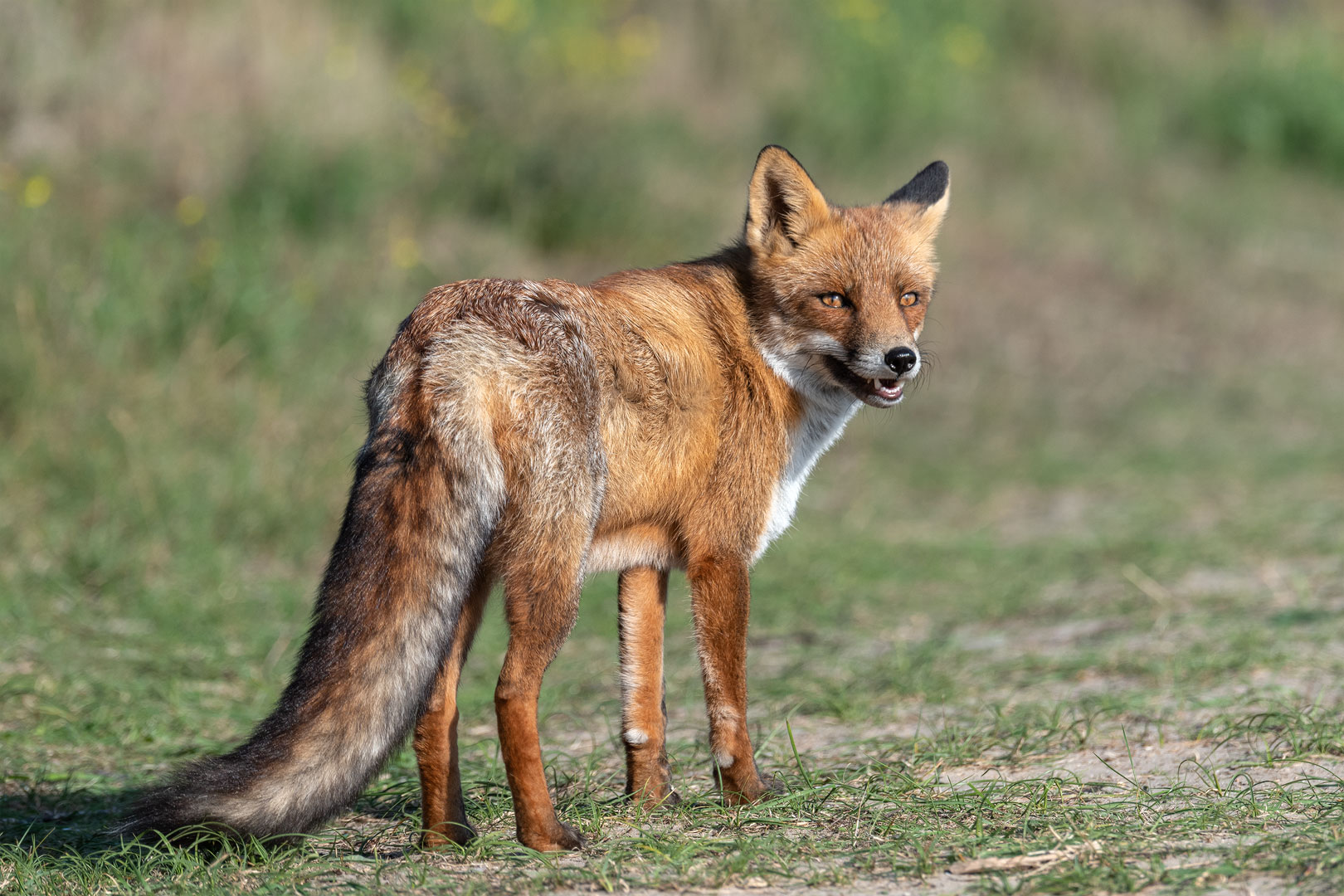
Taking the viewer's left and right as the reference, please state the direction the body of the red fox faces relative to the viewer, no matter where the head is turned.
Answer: facing away from the viewer and to the right of the viewer
